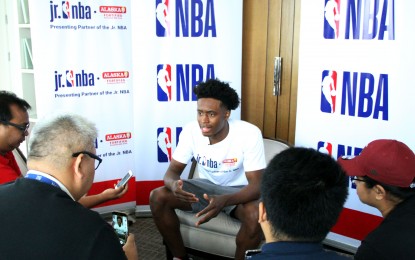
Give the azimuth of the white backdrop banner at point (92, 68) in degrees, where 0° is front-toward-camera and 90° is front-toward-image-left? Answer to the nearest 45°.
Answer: approximately 315°

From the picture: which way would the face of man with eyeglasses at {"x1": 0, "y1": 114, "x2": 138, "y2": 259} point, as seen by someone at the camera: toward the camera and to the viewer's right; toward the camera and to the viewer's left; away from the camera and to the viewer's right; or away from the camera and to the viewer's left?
away from the camera and to the viewer's right

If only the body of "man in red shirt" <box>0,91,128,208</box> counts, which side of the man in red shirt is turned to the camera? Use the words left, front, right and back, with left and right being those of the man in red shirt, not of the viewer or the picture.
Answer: right

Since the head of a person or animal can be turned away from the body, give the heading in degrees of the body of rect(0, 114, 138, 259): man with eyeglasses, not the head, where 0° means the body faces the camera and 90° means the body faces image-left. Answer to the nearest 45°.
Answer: approximately 225°

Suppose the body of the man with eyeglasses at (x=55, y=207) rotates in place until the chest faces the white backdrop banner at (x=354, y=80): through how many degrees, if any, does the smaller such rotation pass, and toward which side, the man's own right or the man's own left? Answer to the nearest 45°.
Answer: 0° — they already face it

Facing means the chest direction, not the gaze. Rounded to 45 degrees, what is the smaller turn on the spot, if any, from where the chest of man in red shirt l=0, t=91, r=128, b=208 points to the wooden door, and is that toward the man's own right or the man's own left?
approximately 45° to the man's own left

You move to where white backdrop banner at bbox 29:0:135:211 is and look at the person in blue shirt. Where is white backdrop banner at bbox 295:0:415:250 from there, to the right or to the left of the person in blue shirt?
left

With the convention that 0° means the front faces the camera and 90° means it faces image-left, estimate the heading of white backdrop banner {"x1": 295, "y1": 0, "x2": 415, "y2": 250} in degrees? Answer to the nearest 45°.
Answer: approximately 45°

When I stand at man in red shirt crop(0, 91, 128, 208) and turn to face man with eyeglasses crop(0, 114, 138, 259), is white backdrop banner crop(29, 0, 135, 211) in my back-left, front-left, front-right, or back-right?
back-left
